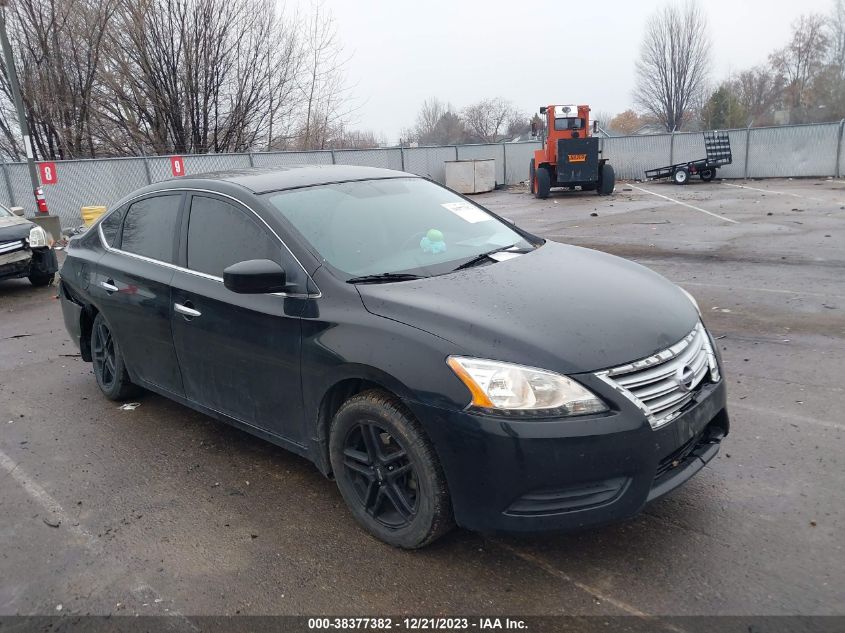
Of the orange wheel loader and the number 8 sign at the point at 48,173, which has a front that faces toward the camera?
the number 8 sign

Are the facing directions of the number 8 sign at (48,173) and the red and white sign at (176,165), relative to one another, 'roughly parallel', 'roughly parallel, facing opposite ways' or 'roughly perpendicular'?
roughly parallel

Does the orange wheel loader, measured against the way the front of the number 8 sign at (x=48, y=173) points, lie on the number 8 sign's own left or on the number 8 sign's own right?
on the number 8 sign's own left

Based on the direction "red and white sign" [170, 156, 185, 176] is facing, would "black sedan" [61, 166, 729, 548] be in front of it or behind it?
in front

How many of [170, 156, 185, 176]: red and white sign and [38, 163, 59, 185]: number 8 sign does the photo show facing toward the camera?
2

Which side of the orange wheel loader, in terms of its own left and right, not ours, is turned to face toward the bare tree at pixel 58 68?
left

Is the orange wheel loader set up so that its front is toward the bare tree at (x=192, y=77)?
no

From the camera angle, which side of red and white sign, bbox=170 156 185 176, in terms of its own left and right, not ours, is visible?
front

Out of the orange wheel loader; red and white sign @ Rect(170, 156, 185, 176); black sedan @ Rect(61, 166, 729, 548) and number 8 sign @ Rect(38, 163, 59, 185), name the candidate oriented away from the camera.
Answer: the orange wheel loader

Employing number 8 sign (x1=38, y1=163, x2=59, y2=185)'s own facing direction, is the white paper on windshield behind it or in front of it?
in front

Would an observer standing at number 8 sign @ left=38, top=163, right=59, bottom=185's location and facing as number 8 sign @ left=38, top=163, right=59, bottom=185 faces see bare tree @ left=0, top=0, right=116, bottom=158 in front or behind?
behind

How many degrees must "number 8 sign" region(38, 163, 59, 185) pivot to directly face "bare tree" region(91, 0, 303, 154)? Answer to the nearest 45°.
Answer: approximately 135° to its left

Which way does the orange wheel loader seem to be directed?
away from the camera

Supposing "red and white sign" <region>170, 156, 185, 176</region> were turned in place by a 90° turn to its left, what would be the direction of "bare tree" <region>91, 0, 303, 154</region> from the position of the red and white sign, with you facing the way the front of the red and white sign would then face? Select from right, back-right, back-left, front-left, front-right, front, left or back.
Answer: left

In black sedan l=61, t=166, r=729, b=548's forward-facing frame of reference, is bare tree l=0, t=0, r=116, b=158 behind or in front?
behind

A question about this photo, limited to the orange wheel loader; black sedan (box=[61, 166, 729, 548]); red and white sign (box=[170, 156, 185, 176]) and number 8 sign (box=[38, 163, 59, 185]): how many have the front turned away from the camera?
1

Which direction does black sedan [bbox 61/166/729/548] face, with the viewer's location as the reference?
facing the viewer and to the right of the viewer

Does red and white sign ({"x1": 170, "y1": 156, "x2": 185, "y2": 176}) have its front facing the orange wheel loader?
no

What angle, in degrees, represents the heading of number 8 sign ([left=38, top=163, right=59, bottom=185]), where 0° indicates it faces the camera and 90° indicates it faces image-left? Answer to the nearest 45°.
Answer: approximately 0°
